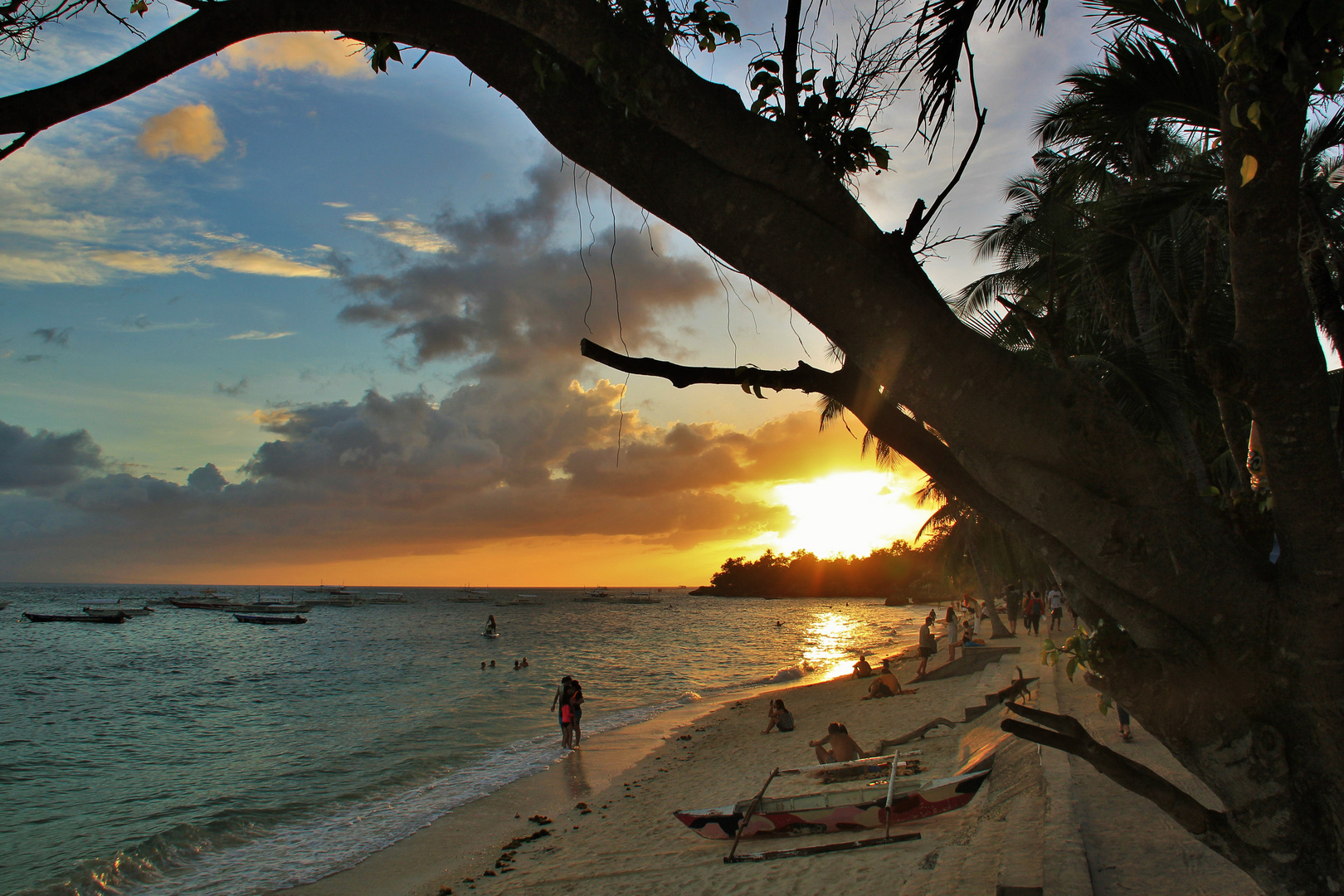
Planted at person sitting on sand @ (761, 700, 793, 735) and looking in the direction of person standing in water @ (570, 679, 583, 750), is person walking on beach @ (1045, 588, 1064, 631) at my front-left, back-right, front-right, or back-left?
back-right

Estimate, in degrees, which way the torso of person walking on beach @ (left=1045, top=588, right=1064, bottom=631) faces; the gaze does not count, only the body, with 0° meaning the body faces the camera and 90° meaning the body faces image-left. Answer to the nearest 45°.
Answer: approximately 0°

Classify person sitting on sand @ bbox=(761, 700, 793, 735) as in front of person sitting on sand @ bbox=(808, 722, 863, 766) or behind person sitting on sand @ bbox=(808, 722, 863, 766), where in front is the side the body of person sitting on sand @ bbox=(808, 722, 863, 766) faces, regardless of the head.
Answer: in front

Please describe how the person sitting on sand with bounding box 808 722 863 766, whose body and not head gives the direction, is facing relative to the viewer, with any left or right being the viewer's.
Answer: facing away from the viewer and to the left of the viewer

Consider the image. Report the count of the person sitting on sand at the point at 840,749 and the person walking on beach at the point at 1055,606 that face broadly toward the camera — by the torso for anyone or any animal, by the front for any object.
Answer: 1

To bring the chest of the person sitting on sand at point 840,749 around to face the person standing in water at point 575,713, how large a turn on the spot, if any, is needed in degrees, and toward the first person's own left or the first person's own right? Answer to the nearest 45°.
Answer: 0° — they already face them

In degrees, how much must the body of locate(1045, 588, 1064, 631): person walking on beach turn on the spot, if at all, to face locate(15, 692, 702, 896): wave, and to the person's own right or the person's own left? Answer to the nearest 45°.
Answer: approximately 45° to the person's own right

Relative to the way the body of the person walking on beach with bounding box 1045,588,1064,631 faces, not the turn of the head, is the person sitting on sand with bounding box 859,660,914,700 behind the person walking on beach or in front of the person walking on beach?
in front

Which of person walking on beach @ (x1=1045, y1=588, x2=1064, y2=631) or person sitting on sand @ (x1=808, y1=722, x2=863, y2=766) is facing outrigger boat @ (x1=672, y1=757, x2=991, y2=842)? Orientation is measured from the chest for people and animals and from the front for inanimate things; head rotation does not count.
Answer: the person walking on beach

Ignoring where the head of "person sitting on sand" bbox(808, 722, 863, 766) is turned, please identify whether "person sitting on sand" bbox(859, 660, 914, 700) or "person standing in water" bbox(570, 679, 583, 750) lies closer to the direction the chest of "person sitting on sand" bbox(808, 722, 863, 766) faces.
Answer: the person standing in water

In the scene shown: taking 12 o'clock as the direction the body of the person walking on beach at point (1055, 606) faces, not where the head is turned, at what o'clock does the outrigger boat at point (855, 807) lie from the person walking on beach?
The outrigger boat is roughly at 12 o'clock from the person walking on beach.

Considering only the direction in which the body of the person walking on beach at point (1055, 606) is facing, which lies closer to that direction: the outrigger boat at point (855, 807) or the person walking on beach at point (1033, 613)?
the outrigger boat

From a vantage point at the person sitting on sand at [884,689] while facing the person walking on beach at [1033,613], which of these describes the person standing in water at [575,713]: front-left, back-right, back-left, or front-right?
back-left

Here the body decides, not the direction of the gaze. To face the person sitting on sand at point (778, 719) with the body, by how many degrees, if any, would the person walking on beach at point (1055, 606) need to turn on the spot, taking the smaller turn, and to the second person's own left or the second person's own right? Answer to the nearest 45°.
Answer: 0° — they already face them
